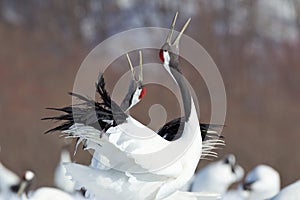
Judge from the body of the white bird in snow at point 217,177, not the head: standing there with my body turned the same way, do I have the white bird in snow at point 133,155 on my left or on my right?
on my right

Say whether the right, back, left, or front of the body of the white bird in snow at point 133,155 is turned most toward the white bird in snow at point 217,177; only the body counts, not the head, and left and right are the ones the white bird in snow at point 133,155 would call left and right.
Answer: left

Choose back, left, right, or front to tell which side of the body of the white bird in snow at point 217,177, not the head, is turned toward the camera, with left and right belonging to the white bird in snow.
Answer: right
